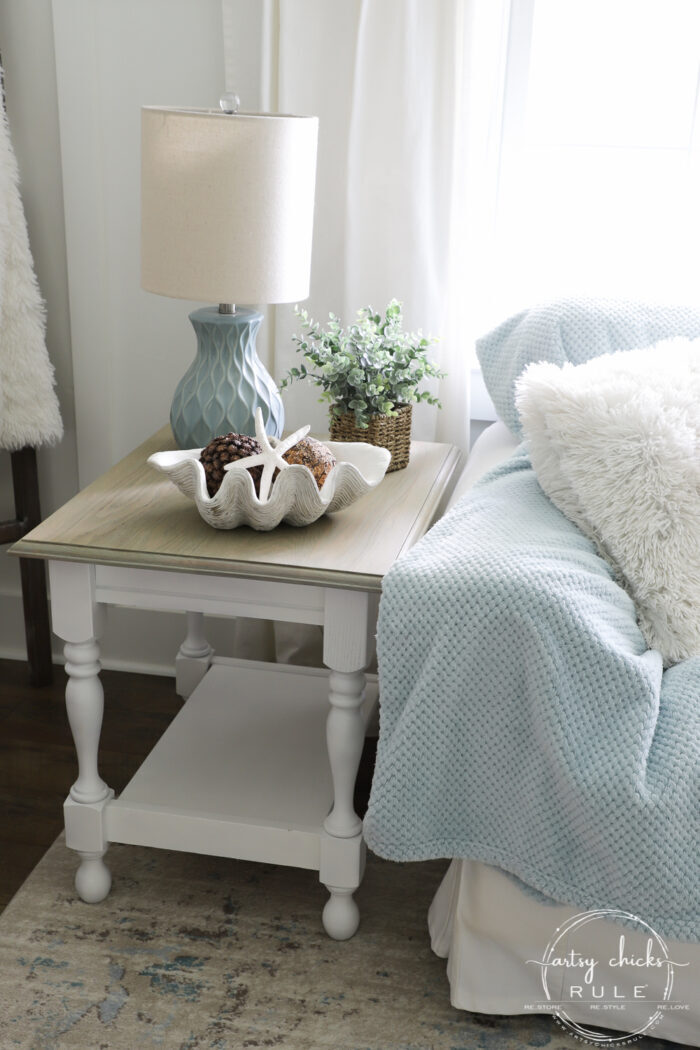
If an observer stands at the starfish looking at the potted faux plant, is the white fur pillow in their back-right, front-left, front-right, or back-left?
front-right

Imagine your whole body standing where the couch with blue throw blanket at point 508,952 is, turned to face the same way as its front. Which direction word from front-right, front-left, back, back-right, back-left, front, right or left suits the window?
back

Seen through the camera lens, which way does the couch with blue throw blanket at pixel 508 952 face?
facing the viewer
